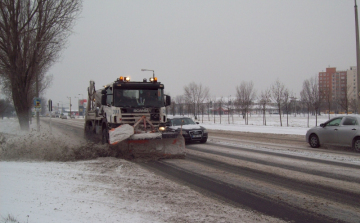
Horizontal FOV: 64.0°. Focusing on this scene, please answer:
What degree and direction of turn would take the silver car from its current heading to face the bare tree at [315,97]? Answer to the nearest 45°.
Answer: approximately 45° to its right

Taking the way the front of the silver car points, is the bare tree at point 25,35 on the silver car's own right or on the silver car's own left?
on the silver car's own left

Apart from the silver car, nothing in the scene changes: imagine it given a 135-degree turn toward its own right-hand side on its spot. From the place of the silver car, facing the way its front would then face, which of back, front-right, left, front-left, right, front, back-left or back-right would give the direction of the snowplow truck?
back-right

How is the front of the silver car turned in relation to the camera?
facing away from the viewer and to the left of the viewer

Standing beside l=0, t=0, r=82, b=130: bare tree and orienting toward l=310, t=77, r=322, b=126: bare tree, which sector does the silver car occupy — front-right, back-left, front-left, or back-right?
front-right

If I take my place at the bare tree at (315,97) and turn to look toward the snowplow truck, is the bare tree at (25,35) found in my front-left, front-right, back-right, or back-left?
front-right
